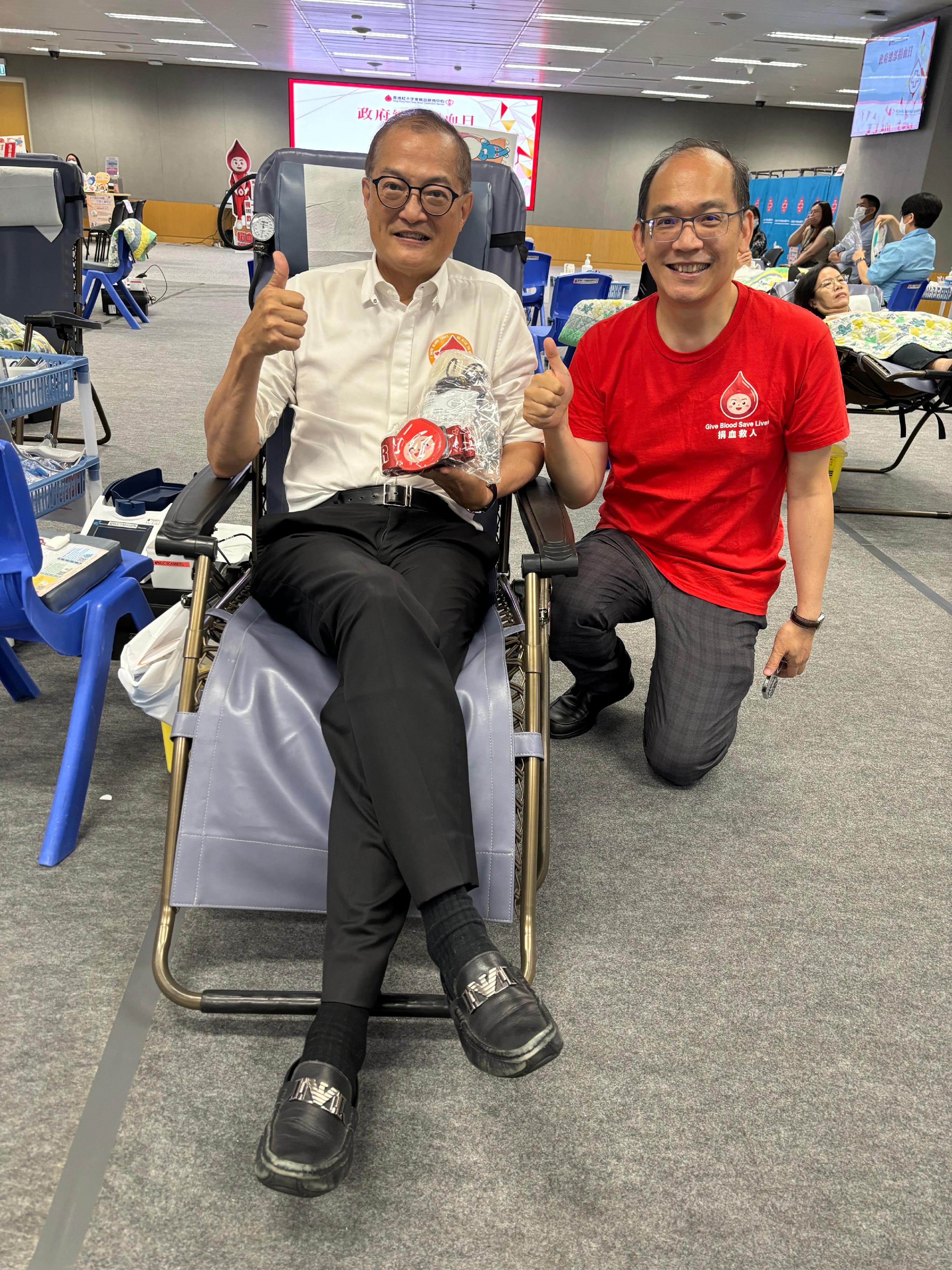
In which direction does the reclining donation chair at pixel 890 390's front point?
to the viewer's right

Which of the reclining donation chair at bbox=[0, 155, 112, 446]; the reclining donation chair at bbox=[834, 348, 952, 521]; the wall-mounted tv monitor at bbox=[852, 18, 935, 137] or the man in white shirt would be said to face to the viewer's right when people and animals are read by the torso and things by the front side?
the reclining donation chair at bbox=[834, 348, 952, 521]

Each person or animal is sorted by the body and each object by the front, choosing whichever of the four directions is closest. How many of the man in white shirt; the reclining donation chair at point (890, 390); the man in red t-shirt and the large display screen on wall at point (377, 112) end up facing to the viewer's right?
1

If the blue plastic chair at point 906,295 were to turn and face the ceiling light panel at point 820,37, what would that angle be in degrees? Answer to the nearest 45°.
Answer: approximately 45° to its right

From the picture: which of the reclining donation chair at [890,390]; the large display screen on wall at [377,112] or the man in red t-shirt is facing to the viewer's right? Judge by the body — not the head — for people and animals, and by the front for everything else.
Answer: the reclining donation chair

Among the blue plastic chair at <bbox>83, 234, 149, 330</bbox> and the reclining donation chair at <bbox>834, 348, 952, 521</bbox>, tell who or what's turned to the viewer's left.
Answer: the blue plastic chair

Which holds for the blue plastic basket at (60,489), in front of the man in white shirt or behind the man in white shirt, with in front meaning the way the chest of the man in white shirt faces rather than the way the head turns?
behind

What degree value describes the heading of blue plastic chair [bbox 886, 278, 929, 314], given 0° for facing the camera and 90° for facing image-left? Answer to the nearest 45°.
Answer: approximately 135°

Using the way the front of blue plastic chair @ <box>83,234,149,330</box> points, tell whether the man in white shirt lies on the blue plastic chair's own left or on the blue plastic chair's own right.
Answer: on the blue plastic chair's own left

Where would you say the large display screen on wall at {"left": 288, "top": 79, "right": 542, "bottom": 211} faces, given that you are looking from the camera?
facing the viewer

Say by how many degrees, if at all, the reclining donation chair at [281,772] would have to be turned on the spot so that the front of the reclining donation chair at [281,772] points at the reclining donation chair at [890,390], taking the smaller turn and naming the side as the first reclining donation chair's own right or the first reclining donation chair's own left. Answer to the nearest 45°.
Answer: approximately 135° to the first reclining donation chair's own left

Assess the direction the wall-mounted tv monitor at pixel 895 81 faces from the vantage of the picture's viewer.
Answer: facing the viewer and to the left of the viewer

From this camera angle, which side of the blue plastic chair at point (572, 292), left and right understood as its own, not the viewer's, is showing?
back

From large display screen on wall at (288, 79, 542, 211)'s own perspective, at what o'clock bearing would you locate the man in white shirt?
The man in white shirt is roughly at 12 o'clock from the large display screen on wall.

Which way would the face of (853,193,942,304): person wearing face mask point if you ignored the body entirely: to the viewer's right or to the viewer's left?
to the viewer's left

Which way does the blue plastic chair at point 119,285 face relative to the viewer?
to the viewer's left
